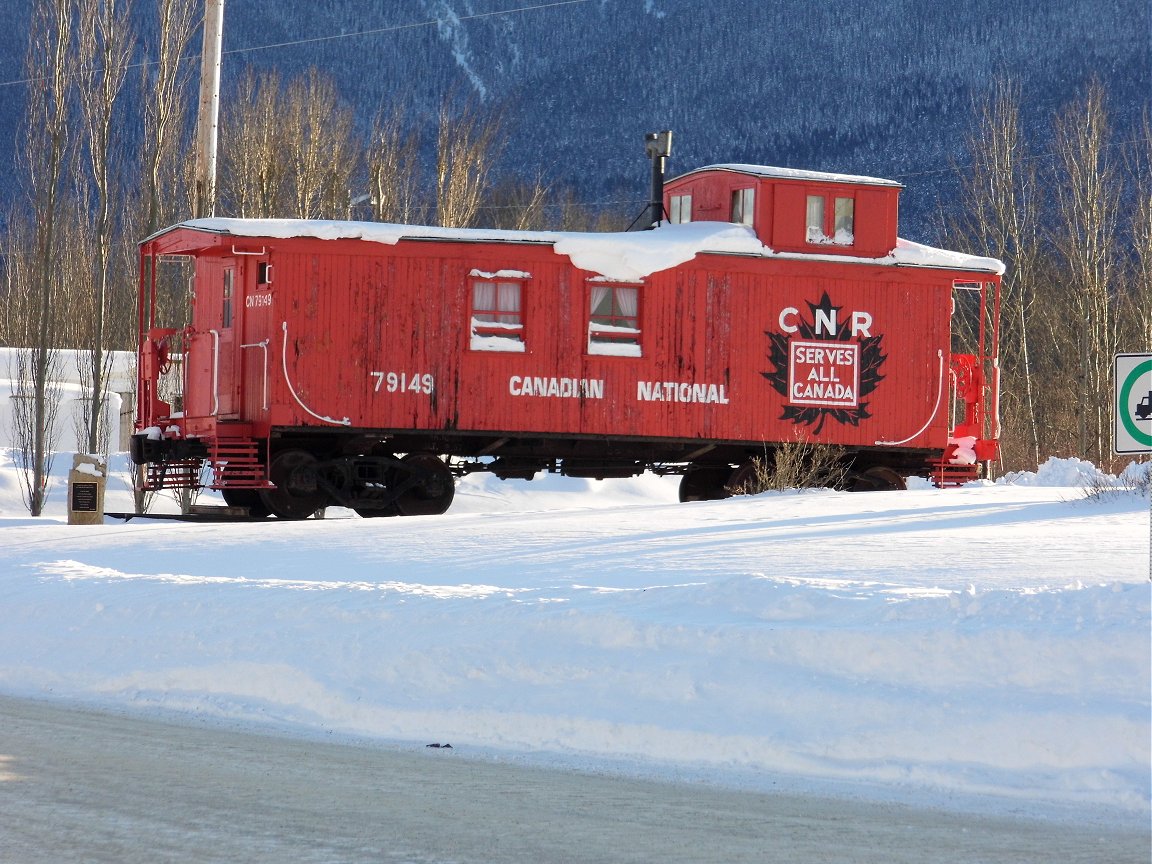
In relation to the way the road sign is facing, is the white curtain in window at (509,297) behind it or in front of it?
behind

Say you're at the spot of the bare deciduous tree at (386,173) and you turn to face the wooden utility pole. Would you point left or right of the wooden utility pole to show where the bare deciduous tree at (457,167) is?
left

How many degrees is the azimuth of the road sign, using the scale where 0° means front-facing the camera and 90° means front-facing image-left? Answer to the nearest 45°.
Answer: approximately 0°

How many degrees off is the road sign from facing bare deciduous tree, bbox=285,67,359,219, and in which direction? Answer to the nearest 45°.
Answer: approximately 135° to its right

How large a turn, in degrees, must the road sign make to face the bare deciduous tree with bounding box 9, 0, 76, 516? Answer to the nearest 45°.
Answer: approximately 135° to its right

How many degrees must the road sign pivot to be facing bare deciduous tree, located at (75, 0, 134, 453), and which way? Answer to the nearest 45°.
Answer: approximately 135° to its right

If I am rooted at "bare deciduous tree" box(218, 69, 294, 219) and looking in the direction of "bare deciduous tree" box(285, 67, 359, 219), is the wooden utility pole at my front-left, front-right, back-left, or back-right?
back-right

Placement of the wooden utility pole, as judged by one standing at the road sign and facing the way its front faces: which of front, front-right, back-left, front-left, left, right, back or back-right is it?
back-right

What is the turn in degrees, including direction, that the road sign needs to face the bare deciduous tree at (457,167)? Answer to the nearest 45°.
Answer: approximately 135° to its right

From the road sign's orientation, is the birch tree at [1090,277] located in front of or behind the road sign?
behind

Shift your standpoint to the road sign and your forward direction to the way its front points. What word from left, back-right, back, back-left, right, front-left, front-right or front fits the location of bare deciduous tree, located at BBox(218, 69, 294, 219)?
back-right
